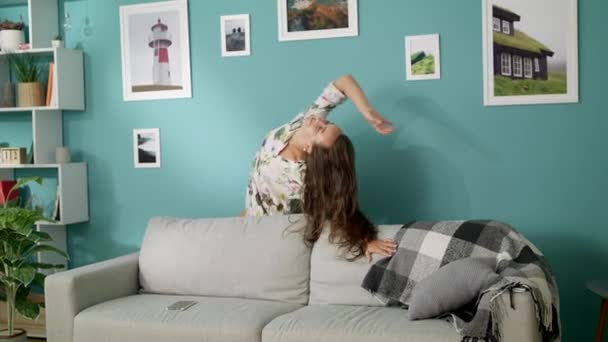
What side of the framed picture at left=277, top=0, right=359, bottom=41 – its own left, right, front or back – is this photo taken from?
front

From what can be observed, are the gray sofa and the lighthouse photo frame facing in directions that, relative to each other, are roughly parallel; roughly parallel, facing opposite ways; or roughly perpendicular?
roughly parallel

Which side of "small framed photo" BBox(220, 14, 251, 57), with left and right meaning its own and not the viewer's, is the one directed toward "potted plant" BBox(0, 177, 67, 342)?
right

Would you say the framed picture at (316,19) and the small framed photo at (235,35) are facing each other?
no

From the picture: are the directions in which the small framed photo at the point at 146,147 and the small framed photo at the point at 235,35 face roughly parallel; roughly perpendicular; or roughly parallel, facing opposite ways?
roughly parallel

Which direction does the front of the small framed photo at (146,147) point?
toward the camera

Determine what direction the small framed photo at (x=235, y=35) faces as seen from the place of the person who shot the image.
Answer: facing the viewer

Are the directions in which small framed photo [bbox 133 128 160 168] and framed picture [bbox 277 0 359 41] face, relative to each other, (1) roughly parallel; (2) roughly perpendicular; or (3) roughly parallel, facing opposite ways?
roughly parallel

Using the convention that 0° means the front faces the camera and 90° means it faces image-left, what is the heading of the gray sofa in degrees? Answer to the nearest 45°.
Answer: approximately 0°

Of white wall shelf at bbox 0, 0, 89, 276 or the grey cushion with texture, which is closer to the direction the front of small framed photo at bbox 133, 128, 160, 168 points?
the grey cushion with texture

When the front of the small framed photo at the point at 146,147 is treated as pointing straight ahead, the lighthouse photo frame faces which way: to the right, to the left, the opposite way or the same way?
the same way

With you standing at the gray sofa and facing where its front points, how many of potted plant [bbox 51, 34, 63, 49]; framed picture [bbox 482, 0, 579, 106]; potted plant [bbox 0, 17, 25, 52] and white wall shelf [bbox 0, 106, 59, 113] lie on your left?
1

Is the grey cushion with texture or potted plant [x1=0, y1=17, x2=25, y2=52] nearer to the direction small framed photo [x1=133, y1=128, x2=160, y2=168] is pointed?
the grey cushion with texture

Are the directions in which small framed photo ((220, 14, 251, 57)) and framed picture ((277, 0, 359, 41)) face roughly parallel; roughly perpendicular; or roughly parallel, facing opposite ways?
roughly parallel

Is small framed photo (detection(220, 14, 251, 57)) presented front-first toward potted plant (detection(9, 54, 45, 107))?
no

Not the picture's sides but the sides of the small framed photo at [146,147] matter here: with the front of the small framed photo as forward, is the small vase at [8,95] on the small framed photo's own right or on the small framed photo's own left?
on the small framed photo's own right

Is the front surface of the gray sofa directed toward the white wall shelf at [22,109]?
no

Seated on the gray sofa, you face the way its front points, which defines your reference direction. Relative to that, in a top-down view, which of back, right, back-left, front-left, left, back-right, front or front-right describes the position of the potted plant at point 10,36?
back-right
